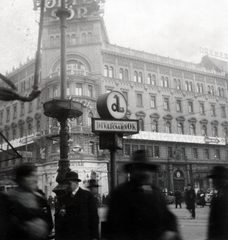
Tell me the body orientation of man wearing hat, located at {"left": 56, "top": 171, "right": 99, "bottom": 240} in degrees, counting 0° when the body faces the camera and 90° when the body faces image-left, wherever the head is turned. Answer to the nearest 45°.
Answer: approximately 45°

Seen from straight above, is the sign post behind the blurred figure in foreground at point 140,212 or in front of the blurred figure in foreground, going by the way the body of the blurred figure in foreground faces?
in front

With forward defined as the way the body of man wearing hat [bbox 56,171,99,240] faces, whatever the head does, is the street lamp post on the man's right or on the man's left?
on the man's right

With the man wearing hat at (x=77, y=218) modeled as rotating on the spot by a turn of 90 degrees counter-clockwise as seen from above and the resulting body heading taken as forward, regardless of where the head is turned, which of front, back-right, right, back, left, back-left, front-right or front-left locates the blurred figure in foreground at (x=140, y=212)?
front

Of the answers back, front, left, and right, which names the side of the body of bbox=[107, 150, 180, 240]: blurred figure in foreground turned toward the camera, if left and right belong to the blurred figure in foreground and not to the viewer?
back

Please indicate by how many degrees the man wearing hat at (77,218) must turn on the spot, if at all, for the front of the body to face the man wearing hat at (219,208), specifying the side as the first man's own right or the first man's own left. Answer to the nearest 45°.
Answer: approximately 135° to the first man's own left
